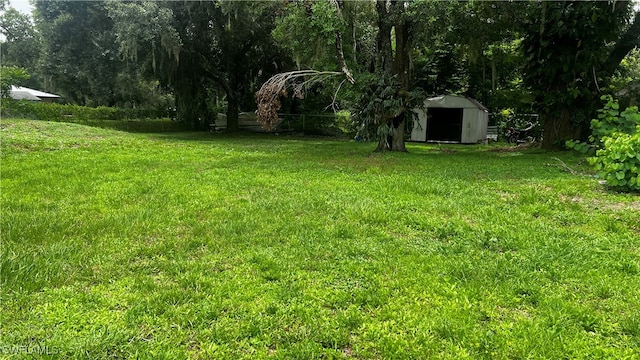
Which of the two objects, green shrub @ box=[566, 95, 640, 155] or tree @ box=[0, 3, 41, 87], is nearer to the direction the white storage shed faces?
the green shrub

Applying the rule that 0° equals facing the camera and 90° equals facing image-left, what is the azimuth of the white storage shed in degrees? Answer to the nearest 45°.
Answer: approximately 0°

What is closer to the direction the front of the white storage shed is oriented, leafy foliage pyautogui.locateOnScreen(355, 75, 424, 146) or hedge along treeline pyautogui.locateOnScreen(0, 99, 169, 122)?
the leafy foliage

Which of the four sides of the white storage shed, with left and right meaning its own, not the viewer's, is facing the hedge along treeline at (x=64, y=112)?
right

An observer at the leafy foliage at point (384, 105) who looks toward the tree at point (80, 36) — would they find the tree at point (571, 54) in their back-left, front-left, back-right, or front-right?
back-right

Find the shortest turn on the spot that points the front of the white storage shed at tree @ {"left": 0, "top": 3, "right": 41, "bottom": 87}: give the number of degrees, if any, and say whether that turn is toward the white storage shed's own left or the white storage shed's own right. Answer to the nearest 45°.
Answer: approximately 90° to the white storage shed's own right

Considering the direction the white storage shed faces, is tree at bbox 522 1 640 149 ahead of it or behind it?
ahead

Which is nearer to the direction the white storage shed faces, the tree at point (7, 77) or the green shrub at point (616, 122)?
the green shrub

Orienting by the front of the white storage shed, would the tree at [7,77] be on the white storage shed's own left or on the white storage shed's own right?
on the white storage shed's own right

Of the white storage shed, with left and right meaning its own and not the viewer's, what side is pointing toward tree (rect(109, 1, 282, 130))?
right

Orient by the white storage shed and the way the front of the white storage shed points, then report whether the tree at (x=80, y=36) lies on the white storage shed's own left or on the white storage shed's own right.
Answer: on the white storage shed's own right
